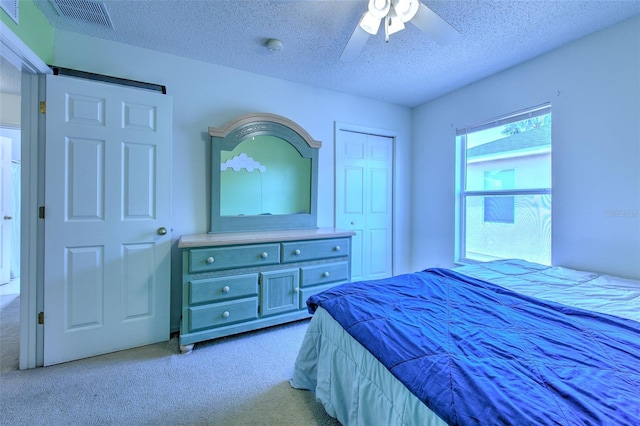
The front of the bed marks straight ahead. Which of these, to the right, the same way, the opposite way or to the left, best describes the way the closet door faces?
to the left

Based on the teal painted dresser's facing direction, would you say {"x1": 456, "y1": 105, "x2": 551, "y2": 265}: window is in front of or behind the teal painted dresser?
in front

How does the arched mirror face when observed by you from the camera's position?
facing the viewer and to the right of the viewer

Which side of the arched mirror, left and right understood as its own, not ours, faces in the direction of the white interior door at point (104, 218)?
right

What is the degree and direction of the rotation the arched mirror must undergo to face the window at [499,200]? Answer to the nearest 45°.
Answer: approximately 45° to its left

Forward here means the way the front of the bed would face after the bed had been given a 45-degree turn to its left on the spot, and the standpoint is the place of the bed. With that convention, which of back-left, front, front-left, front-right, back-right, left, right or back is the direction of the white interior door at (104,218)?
right

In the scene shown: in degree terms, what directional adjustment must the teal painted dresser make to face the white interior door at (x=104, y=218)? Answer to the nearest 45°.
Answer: approximately 135° to its right

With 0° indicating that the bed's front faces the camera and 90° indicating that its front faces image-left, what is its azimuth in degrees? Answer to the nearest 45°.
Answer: approximately 45°

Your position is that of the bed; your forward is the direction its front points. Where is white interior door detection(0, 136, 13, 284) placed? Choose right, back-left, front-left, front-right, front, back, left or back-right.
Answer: front-right

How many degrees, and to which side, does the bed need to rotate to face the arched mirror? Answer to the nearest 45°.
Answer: approximately 90° to its right

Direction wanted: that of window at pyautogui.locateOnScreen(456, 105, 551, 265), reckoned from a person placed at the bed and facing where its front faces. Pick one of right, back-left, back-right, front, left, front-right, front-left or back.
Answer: back-right

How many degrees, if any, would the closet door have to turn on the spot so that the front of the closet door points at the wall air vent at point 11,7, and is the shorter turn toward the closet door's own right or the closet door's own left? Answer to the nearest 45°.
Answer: approximately 90° to the closet door's own right
